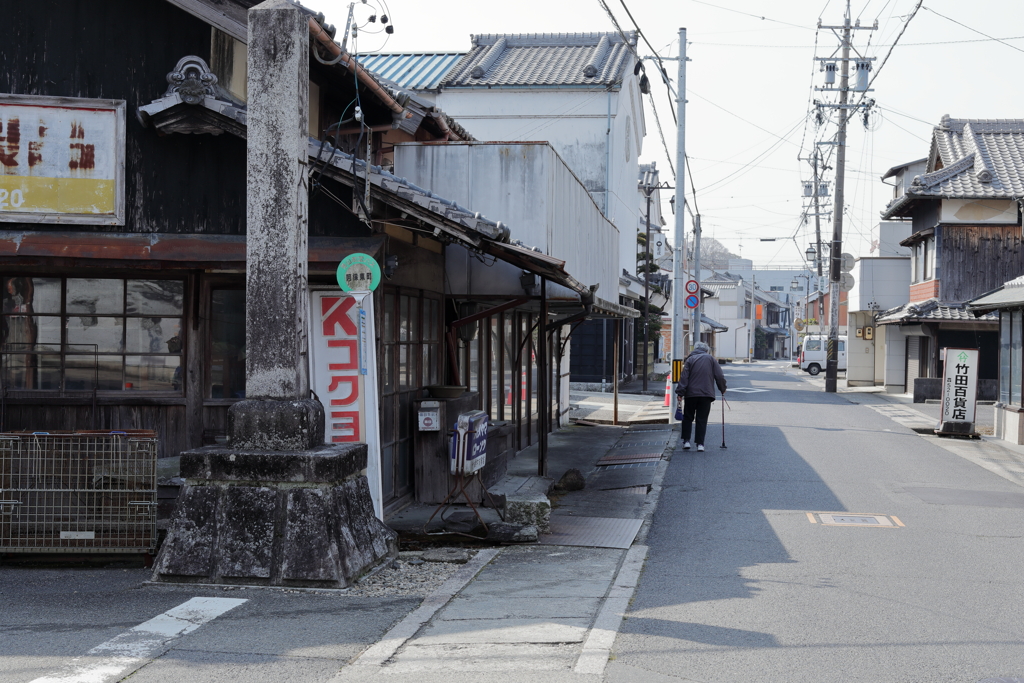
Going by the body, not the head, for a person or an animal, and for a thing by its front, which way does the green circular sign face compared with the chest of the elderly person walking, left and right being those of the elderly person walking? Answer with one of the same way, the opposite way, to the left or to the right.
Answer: the opposite way

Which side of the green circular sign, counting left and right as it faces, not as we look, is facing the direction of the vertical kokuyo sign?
back

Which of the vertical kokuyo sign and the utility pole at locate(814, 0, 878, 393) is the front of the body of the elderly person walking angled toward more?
the utility pole

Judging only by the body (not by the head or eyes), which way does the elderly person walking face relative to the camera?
away from the camera

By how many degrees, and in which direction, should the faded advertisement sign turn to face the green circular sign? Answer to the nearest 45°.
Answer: approximately 45° to its left

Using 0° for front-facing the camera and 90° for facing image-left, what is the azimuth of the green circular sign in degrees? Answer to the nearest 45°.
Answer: approximately 0°

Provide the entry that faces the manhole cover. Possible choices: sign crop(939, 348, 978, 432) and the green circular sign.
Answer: the sign

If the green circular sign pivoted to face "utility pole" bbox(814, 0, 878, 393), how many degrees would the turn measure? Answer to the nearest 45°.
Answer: approximately 135° to its left

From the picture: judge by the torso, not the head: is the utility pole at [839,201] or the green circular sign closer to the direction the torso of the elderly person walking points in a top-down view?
the utility pole

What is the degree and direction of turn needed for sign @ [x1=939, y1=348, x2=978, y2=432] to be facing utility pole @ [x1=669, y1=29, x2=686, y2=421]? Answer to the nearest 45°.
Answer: approximately 135° to its right

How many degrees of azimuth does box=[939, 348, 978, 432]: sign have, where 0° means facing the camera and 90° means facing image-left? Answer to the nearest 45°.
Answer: approximately 0°

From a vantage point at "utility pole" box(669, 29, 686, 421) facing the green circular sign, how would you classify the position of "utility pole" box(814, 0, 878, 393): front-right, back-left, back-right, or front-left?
back-left
